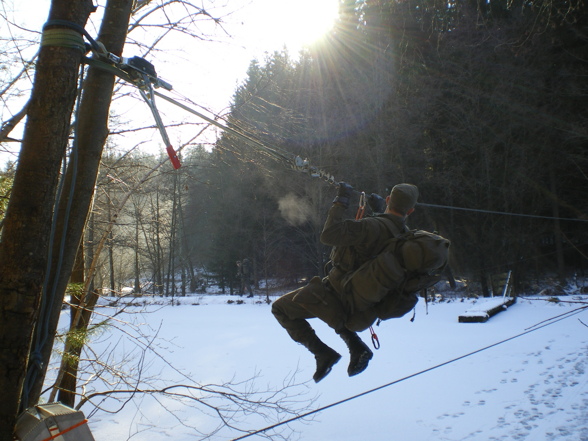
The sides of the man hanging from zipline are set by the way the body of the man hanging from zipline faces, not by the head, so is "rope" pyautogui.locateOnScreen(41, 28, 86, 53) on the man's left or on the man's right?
on the man's left

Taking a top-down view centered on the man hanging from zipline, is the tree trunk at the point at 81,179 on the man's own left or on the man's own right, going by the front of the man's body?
on the man's own left

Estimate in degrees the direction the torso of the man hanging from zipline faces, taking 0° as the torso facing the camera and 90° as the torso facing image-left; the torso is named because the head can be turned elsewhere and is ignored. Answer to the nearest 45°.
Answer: approximately 135°
